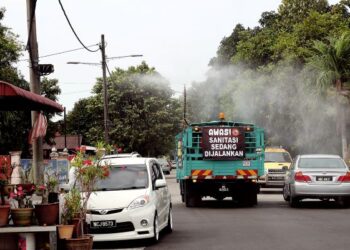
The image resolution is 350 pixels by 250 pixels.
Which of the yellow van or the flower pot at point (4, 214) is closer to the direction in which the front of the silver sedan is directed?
the yellow van

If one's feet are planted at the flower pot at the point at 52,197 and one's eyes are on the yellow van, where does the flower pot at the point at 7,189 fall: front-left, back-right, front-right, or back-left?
back-left

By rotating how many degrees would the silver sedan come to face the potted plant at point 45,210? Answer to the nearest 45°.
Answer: approximately 180°

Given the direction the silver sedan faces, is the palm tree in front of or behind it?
in front

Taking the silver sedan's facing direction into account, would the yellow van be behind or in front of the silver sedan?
in front

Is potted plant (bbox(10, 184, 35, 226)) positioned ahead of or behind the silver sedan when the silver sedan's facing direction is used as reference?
behind

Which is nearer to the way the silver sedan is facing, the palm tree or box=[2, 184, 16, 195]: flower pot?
the palm tree

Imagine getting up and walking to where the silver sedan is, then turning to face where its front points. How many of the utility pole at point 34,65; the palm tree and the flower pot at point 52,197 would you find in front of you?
1

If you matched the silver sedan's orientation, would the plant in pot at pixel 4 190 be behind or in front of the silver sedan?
behind

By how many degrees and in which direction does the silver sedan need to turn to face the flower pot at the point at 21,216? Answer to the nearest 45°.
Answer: approximately 180°

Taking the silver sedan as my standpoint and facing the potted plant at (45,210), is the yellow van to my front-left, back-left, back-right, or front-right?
back-right

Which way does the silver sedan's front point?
away from the camera

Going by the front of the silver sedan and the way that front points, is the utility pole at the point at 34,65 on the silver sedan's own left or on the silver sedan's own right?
on the silver sedan's own left
